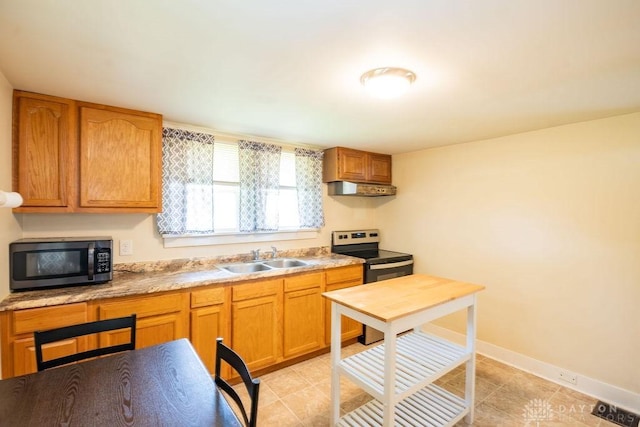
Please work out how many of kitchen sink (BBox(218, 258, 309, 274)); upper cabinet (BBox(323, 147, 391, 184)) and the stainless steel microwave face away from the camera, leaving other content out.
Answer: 0

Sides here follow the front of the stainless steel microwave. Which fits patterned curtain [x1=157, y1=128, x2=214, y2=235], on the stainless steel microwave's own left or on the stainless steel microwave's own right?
on the stainless steel microwave's own left

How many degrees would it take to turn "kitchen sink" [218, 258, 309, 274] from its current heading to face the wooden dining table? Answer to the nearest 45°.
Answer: approximately 45° to its right

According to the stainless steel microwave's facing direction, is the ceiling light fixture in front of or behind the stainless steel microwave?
in front

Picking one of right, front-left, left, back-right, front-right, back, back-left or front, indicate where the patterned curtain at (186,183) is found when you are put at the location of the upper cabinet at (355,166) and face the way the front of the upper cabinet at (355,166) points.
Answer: right

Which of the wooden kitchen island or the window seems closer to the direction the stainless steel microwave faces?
the wooden kitchen island

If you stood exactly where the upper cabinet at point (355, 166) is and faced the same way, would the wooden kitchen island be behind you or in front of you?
in front

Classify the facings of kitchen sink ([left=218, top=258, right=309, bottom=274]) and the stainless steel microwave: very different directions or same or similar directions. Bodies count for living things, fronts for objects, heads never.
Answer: same or similar directions

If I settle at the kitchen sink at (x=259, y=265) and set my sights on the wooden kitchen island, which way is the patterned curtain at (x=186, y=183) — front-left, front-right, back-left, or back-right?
back-right

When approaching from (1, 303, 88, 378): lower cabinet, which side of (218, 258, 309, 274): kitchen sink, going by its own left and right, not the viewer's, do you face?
right

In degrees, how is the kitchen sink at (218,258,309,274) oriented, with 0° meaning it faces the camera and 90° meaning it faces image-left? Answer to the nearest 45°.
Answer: approximately 315°

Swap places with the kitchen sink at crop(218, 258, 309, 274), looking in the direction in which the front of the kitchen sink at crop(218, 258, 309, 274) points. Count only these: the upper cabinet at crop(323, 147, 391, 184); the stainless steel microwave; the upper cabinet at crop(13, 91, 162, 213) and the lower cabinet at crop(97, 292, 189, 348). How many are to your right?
3

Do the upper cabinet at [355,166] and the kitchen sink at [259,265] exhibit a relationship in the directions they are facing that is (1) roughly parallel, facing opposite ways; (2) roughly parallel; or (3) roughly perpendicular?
roughly parallel

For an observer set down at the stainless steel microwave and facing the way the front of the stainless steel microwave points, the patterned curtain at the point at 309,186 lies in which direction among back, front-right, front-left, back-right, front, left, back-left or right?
left

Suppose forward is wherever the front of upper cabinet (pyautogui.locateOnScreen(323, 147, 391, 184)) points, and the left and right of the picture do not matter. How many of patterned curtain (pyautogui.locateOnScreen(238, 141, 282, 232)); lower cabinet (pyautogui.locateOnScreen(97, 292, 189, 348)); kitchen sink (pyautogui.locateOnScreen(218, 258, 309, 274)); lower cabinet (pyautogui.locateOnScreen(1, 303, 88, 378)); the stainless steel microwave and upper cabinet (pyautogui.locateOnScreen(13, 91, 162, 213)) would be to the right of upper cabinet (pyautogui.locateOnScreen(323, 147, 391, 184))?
6

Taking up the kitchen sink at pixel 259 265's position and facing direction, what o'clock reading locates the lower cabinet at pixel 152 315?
The lower cabinet is roughly at 3 o'clock from the kitchen sink.

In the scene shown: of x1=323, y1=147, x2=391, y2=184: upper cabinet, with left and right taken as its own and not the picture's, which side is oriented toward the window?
right

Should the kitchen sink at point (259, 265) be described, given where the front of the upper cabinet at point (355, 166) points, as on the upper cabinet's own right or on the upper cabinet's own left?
on the upper cabinet's own right

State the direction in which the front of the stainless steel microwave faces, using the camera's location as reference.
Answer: facing the viewer
